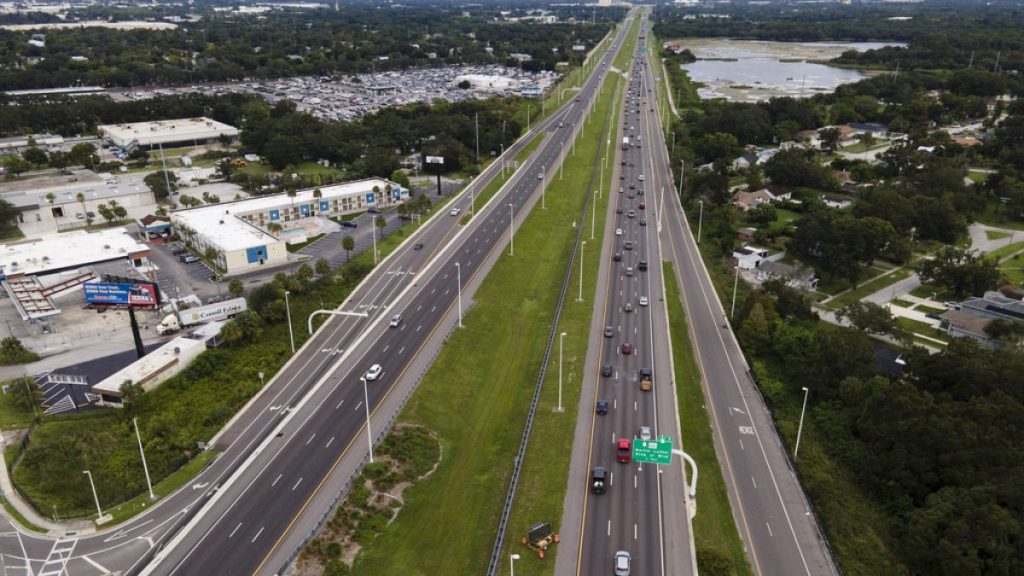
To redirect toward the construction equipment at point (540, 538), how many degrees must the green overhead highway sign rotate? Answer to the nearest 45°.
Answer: approximately 90° to its right

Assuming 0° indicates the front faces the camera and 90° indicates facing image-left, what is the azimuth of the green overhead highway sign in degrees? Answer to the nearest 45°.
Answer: approximately 0°
